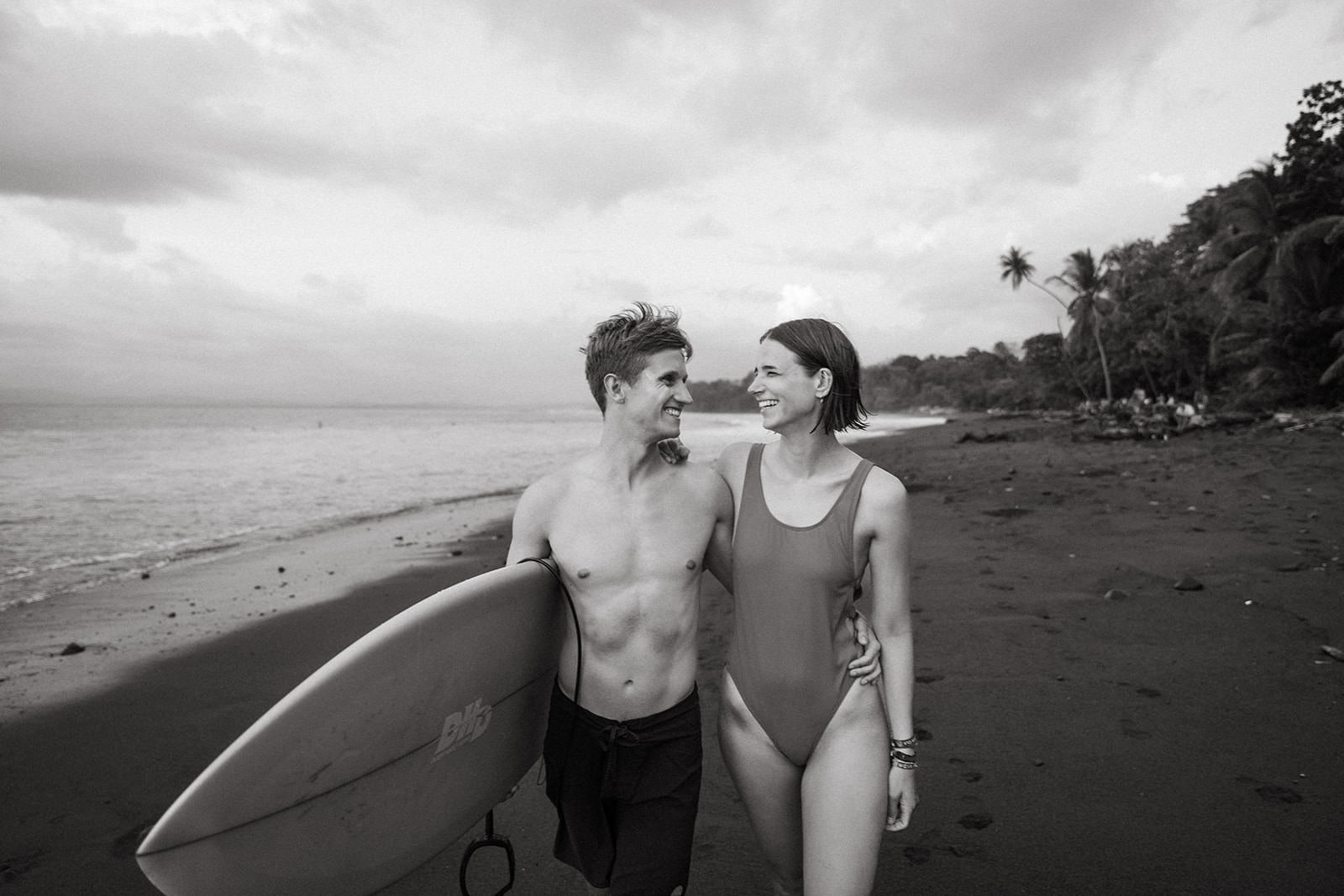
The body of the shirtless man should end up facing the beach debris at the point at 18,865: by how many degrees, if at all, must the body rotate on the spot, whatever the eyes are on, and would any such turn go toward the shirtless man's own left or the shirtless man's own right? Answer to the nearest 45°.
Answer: approximately 90° to the shirtless man's own right

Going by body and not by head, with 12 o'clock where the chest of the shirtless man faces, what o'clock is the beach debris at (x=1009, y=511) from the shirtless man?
The beach debris is roughly at 7 o'clock from the shirtless man.

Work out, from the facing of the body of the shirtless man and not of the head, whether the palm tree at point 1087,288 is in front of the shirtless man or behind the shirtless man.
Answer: behind

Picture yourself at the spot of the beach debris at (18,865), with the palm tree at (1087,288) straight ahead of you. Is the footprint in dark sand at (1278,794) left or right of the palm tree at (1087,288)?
right

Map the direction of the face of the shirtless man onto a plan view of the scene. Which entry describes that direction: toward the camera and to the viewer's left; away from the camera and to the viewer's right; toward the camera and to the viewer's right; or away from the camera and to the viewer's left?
toward the camera and to the viewer's right

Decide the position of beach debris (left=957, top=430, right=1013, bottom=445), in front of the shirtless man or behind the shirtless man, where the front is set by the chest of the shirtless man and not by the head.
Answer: behind

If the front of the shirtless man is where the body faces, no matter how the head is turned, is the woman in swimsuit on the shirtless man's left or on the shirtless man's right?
on the shirtless man's left

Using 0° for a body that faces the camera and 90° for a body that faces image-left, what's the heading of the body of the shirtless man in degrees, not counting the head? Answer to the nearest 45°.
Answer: approximately 0°

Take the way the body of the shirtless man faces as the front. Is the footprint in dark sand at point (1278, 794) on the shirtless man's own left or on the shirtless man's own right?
on the shirtless man's own left

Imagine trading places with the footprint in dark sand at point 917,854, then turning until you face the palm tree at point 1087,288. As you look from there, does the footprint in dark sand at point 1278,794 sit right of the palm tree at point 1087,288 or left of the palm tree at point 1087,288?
right
